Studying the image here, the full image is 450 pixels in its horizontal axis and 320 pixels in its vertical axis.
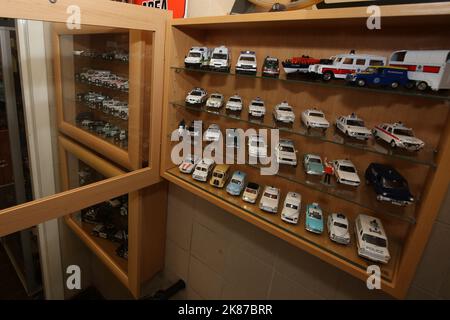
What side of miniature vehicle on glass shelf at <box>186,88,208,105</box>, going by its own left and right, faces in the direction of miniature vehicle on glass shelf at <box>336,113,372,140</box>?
left

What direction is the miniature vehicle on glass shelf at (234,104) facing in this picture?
toward the camera

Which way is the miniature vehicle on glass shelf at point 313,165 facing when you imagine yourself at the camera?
facing the viewer and to the right of the viewer

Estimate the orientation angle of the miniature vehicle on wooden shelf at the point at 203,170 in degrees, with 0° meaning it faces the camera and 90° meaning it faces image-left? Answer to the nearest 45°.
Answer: approximately 45°

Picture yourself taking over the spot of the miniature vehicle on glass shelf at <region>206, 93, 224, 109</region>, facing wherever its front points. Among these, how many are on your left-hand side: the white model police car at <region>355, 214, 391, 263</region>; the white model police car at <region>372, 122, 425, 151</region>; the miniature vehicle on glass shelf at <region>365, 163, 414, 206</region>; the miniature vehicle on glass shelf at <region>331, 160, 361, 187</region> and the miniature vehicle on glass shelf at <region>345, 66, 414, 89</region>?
5

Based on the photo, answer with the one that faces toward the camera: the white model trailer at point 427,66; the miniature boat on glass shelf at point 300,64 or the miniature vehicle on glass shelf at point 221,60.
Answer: the miniature vehicle on glass shelf at point 221,60

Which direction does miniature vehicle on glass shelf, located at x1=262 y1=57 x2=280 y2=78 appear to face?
toward the camera

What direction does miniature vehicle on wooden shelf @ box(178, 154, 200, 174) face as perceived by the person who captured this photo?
facing the viewer and to the left of the viewer
